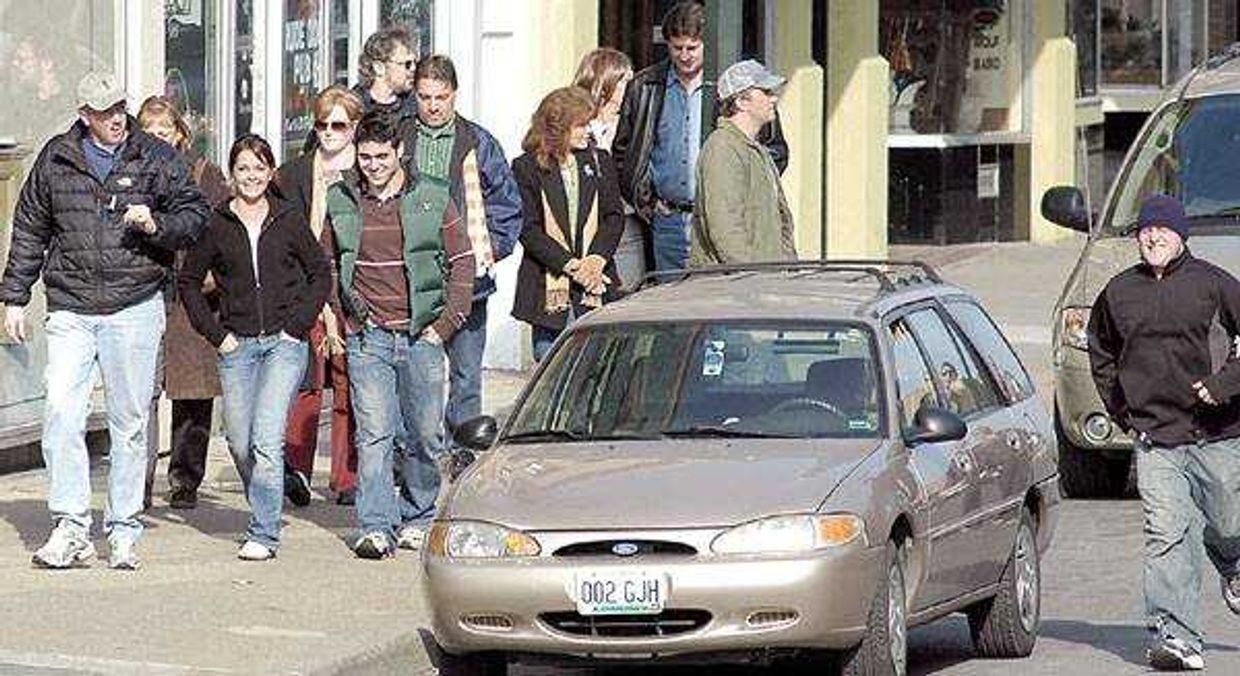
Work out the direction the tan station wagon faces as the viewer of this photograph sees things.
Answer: facing the viewer and to the left of the viewer

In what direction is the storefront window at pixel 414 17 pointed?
toward the camera

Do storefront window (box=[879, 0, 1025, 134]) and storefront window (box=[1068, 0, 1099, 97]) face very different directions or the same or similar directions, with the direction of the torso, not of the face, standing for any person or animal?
same or similar directions

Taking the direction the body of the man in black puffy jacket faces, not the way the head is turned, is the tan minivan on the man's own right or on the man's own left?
on the man's own left

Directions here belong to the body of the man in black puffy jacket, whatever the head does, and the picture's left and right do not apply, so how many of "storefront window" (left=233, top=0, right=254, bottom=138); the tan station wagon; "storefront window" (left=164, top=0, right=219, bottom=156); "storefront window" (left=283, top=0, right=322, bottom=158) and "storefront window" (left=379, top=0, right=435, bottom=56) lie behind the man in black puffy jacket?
4

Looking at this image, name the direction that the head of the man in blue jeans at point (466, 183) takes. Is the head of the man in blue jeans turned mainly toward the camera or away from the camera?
toward the camera

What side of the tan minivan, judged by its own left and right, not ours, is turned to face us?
front

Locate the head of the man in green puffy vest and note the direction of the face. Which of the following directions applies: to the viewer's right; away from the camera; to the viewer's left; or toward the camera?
toward the camera

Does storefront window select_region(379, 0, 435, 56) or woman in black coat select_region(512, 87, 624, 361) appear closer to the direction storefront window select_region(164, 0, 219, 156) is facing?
the woman in black coat

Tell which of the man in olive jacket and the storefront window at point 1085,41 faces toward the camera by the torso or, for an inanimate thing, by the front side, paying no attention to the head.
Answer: the storefront window

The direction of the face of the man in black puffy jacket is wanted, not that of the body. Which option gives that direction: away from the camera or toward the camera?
toward the camera

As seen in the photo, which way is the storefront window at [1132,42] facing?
toward the camera

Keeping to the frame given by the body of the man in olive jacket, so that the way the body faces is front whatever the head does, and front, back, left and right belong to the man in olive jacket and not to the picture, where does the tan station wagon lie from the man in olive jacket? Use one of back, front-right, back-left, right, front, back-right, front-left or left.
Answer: right

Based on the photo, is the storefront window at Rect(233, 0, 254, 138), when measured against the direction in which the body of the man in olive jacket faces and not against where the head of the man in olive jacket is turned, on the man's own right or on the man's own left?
on the man's own left

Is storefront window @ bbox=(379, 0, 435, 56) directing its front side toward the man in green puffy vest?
yes

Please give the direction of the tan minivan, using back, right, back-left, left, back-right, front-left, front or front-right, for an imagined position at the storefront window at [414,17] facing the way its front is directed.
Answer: front-left
